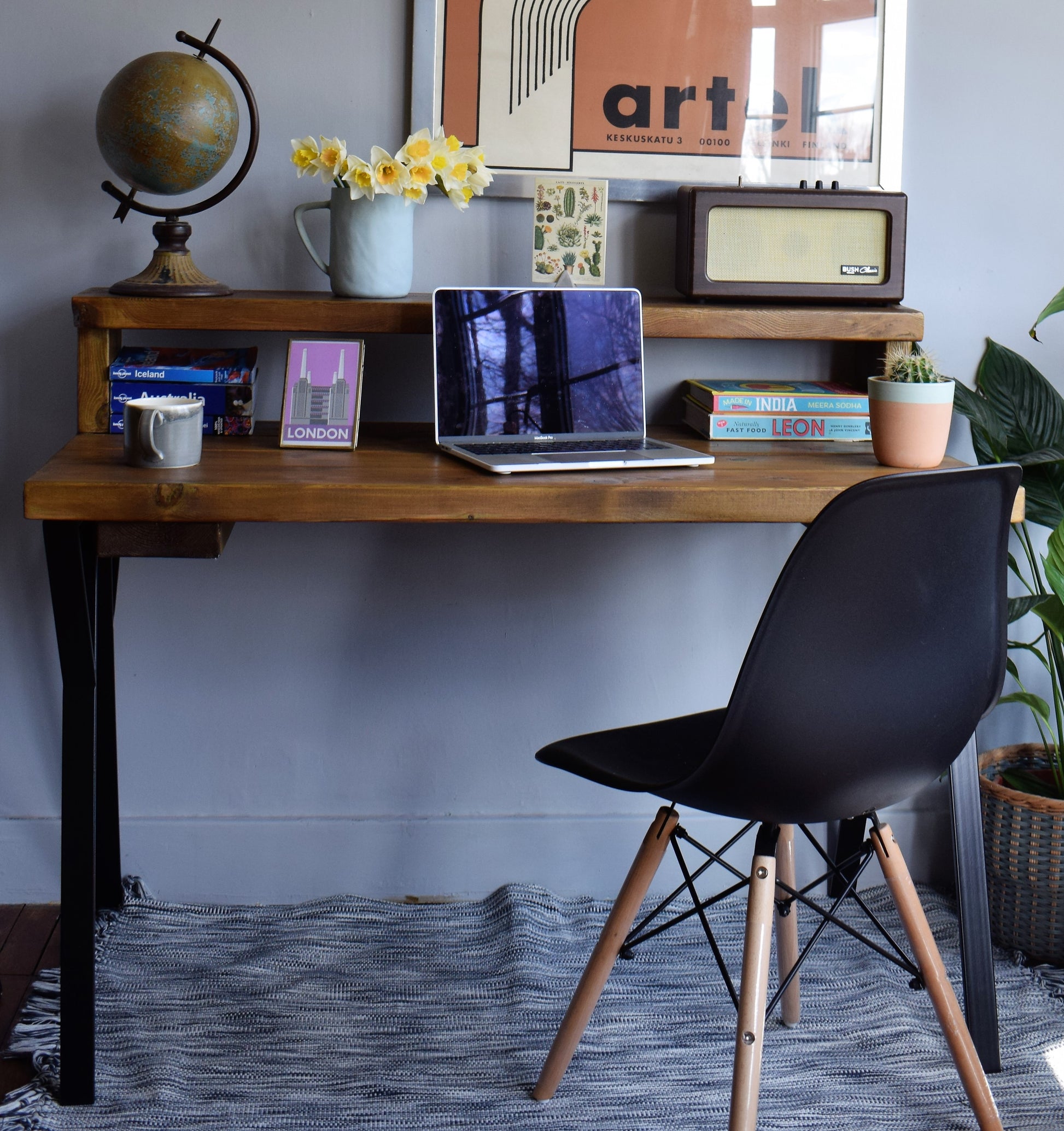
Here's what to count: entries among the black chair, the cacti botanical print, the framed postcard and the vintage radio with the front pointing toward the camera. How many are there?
3

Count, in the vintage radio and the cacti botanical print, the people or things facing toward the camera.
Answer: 2

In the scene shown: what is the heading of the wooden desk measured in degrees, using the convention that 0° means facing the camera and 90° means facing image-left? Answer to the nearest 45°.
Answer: approximately 0°
